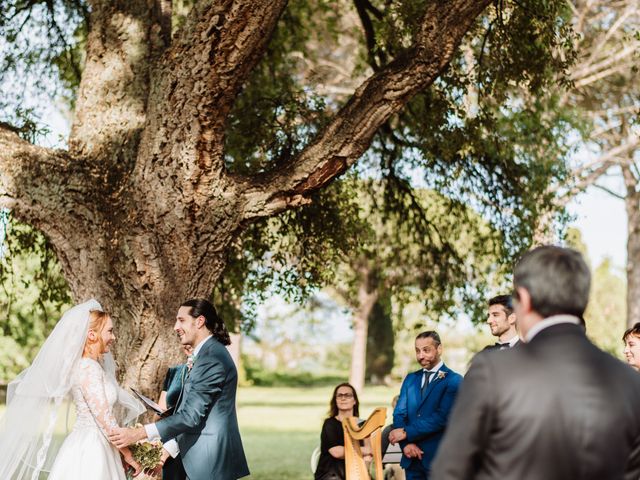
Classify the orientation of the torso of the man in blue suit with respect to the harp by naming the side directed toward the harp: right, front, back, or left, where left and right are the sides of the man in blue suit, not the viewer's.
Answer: right

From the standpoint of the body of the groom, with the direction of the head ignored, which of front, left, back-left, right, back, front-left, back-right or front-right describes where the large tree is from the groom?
right

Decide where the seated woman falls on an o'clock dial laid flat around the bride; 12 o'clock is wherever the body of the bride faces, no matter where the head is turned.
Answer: The seated woman is roughly at 11 o'clock from the bride.

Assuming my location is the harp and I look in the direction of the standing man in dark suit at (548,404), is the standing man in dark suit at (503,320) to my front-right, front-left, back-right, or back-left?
front-left

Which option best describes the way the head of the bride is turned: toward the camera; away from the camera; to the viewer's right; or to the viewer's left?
to the viewer's right

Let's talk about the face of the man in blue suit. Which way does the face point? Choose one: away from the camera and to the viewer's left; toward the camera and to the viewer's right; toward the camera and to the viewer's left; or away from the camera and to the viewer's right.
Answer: toward the camera and to the viewer's left

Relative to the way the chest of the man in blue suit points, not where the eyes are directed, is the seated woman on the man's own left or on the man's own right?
on the man's own right

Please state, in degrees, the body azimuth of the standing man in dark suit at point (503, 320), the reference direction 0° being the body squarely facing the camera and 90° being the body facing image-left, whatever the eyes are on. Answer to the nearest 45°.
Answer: approximately 45°

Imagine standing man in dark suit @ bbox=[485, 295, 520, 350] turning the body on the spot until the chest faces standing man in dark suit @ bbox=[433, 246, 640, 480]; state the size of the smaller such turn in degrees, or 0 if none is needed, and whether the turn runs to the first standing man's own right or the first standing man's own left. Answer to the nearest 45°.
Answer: approximately 45° to the first standing man's own left

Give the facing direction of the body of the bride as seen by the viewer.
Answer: to the viewer's right

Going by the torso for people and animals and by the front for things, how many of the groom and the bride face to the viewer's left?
1

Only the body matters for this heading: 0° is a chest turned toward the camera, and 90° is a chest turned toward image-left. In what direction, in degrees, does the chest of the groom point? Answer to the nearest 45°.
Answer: approximately 90°

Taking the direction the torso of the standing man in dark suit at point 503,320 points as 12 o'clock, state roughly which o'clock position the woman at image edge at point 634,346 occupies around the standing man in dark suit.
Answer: The woman at image edge is roughly at 8 o'clock from the standing man in dark suit.

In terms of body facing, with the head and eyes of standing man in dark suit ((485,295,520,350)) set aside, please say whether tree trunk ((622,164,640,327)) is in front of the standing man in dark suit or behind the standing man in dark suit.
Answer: behind

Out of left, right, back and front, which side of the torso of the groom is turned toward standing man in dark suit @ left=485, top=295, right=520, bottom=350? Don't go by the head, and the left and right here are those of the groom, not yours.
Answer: back
